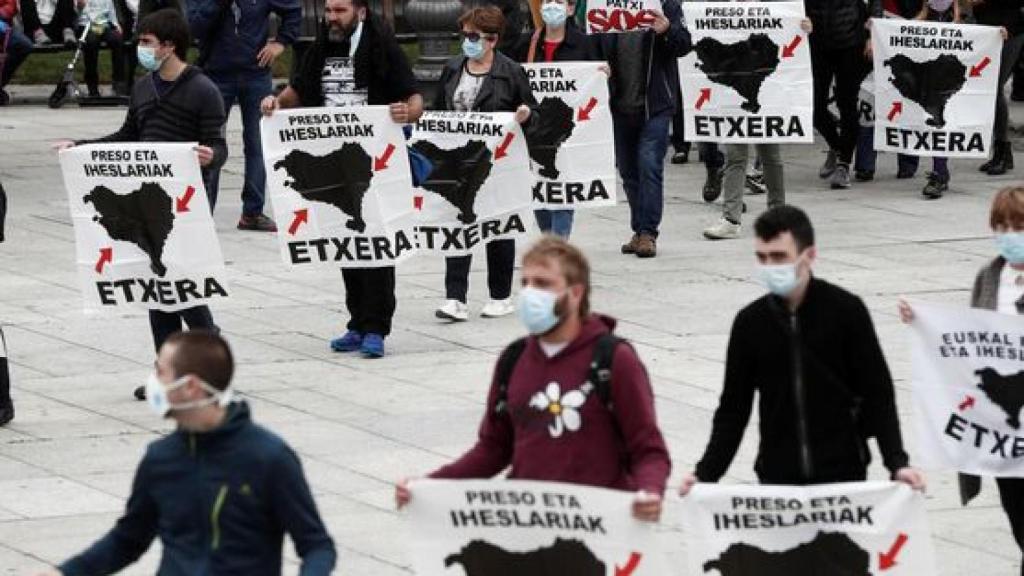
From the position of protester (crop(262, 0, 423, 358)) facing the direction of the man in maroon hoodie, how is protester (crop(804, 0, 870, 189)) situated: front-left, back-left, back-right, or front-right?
back-left

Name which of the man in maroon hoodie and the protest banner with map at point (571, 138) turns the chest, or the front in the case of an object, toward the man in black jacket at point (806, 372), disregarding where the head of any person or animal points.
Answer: the protest banner with map

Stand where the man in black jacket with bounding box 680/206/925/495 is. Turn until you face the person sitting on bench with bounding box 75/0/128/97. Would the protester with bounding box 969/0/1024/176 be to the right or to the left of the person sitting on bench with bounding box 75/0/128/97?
right

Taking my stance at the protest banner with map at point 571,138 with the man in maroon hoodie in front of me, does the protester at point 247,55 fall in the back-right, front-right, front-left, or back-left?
back-right

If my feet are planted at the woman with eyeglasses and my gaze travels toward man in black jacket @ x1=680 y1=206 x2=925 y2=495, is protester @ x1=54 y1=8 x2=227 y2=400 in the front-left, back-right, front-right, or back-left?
front-right

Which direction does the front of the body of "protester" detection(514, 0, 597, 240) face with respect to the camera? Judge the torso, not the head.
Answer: toward the camera

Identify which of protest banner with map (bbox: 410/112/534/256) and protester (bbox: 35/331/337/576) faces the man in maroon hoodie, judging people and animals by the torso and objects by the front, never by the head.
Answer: the protest banner with map

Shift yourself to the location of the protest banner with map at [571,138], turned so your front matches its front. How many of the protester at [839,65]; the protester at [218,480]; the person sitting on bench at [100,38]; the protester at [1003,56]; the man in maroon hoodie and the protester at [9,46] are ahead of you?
2

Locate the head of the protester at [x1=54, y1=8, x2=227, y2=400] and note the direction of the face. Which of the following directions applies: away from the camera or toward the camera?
toward the camera

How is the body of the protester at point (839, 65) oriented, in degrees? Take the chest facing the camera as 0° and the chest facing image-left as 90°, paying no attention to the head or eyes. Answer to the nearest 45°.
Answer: approximately 45°

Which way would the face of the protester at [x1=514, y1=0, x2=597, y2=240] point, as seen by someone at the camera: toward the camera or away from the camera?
toward the camera

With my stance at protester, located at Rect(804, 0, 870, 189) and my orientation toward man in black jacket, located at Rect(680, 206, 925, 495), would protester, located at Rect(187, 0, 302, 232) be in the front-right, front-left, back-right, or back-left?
front-right

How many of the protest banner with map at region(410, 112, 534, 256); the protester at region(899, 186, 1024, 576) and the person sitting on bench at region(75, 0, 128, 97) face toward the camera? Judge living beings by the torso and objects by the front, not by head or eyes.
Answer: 3

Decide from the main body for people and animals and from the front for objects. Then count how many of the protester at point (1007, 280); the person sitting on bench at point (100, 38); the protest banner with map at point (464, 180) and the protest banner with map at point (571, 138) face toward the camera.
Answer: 4

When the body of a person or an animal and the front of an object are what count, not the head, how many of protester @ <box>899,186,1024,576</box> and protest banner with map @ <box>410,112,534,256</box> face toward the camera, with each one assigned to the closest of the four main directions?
2

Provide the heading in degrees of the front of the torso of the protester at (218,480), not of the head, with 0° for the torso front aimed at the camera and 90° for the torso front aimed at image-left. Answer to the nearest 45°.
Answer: approximately 45°

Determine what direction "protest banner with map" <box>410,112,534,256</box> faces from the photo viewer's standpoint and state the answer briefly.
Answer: facing the viewer

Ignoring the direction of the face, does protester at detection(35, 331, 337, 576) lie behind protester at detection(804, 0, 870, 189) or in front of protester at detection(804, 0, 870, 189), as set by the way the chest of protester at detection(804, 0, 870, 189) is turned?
in front

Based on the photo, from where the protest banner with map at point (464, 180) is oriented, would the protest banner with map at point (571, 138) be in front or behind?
behind

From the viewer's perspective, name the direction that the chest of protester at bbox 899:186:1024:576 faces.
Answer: toward the camera
